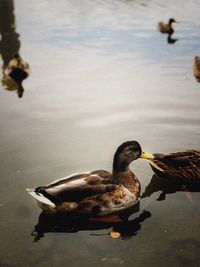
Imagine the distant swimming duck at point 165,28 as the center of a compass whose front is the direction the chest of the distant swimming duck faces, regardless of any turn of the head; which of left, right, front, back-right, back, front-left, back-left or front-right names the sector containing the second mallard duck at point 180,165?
right

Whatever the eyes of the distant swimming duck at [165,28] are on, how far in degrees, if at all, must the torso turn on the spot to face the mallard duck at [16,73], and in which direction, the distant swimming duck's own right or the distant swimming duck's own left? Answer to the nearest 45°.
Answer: approximately 135° to the distant swimming duck's own right

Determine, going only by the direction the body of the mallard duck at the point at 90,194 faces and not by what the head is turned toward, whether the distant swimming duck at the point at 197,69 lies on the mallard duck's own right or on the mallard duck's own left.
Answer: on the mallard duck's own left

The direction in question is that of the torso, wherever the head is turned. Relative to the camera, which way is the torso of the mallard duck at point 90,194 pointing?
to the viewer's right

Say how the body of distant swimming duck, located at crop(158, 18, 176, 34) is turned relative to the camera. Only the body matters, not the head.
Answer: to the viewer's right

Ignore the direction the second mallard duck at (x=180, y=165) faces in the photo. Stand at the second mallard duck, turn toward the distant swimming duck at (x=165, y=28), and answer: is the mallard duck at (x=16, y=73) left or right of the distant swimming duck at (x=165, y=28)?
left

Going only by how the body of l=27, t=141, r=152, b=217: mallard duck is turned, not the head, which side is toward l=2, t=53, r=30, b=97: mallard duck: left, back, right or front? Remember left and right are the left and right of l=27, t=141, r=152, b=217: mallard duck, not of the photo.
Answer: left

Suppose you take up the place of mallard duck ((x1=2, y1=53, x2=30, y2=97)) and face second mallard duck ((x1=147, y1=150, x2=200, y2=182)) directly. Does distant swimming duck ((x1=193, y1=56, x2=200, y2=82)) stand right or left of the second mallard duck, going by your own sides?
left
